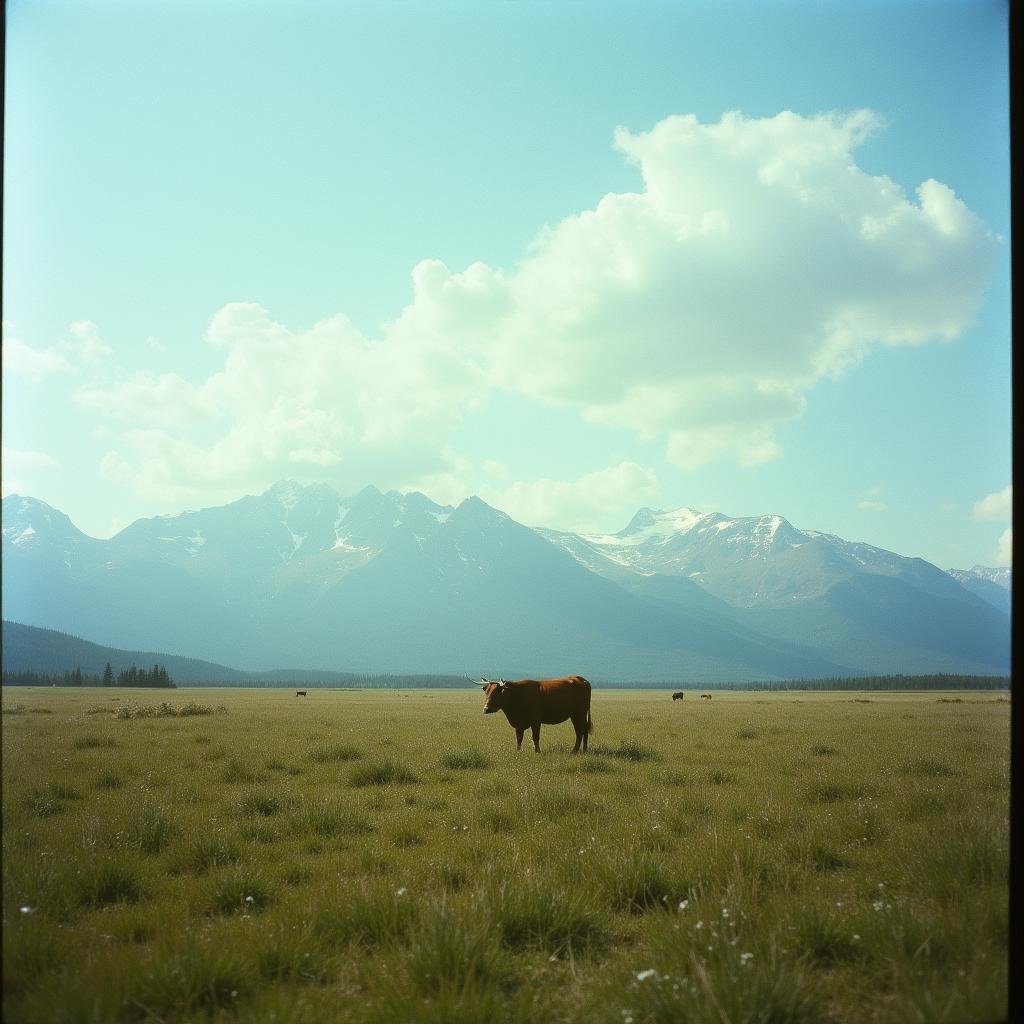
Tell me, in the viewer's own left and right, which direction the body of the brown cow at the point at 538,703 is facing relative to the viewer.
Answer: facing to the left of the viewer
